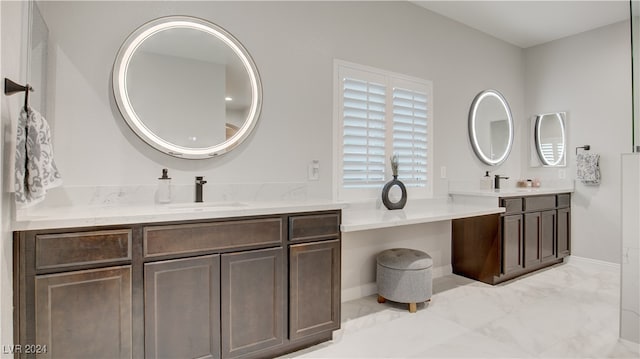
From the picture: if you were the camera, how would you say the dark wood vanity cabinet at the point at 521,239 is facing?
facing the viewer and to the right of the viewer

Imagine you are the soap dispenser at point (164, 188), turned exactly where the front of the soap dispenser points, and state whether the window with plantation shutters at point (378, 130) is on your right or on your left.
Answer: on your left

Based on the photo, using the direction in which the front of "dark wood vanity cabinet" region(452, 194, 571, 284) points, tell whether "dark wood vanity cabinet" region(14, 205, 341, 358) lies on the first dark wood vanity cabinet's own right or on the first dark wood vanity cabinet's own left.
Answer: on the first dark wood vanity cabinet's own right

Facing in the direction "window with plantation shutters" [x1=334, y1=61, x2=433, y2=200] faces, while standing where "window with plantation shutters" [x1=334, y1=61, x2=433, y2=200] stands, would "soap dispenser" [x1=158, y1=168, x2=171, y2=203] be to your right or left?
on your right

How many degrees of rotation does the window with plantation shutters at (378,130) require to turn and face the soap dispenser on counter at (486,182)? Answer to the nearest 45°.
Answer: approximately 90° to its left

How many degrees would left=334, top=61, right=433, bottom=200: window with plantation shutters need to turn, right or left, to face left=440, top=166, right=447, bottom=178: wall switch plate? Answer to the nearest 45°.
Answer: approximately 90° to its left

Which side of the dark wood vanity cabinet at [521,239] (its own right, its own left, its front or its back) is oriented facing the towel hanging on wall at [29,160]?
right

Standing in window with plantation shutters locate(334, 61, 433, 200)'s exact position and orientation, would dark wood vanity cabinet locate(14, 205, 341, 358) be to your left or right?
on your right

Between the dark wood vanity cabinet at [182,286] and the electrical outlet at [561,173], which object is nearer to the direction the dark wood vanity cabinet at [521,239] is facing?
the dark wood vanity cabinet

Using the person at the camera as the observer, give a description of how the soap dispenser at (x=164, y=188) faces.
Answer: facing the viewer

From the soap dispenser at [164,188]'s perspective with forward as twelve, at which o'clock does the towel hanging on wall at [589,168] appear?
The towel hanging on wall is roughly at 9 o'clock from the soap dispenser.

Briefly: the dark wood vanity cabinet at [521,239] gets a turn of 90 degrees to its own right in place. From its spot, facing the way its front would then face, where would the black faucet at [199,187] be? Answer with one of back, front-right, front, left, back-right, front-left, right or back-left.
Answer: front

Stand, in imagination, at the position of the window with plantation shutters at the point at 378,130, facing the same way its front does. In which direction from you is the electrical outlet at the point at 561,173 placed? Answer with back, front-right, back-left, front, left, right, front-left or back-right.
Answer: left

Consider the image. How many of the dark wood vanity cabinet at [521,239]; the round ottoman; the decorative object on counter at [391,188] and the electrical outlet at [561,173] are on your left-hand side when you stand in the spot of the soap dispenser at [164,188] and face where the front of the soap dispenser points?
4

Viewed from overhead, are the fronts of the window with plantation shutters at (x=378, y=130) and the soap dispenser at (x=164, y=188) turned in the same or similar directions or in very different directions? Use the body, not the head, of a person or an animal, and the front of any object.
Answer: same or similar directions

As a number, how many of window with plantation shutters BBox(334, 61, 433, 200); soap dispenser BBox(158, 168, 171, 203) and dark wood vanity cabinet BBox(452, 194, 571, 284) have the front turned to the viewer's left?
0

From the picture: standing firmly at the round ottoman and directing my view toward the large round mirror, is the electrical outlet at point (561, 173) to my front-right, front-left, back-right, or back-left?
back-right
